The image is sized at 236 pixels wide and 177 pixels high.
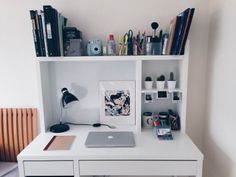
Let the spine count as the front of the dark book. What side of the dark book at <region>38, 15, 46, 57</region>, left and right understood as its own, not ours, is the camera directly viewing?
front

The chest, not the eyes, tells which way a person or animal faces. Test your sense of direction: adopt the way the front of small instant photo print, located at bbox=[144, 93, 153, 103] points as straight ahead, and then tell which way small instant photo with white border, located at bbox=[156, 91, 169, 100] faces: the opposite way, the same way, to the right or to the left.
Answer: the same way

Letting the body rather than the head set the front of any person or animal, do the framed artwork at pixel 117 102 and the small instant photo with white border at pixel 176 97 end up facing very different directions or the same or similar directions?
same or similar directions

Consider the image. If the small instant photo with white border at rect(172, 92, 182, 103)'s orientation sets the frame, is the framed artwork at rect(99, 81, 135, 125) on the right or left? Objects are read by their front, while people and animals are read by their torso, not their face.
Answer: on its right

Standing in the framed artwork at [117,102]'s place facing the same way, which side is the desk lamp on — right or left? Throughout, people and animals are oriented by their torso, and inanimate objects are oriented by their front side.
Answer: on its right

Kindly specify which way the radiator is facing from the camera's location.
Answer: facing the viewer

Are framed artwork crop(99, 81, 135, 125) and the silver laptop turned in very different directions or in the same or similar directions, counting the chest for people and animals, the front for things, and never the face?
same or similar directions
